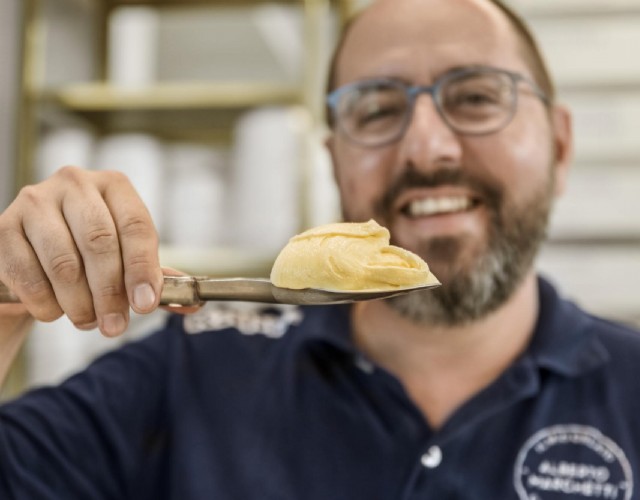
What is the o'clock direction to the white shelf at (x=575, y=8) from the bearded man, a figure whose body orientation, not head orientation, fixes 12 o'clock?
The white shelf is roughly at 7 o'clock from the bearded man.

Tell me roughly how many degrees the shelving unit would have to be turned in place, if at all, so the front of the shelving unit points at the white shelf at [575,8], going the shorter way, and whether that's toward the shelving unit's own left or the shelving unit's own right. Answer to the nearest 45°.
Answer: approximately 90° to the shelving unit's own left

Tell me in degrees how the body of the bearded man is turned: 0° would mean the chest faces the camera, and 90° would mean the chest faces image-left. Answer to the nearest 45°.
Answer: approximately 0°

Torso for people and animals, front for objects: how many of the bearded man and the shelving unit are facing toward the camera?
2

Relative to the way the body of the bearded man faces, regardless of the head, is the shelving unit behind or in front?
behind

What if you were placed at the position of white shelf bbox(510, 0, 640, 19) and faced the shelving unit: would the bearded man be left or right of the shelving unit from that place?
left

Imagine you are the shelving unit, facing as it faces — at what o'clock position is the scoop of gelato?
The scoop of gelato is roughly at 12 o'clock from the shelving unit.

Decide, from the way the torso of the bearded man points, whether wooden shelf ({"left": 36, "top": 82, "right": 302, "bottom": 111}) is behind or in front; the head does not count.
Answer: behind
